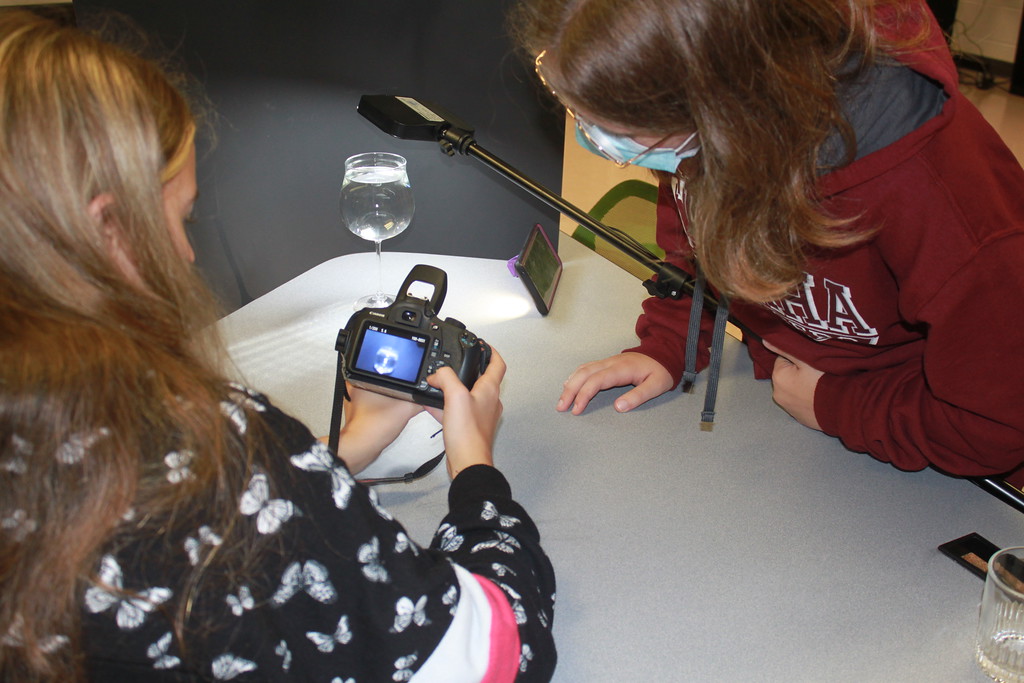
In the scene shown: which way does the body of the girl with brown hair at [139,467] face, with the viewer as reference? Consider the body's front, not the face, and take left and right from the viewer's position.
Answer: facing away from the viewer and to the right of the viewer

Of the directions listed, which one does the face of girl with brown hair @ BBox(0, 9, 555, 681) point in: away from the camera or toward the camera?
away from the camera

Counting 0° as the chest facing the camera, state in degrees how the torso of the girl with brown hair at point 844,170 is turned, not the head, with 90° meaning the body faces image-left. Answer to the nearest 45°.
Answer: approximately 45°

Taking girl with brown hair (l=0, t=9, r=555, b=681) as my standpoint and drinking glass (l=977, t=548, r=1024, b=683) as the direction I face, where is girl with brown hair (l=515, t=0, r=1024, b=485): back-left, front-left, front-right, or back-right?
front-left

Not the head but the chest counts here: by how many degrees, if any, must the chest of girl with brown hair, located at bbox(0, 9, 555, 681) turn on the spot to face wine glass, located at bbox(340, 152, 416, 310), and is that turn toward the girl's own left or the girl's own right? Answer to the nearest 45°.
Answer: approximately 45° to the girl's own left

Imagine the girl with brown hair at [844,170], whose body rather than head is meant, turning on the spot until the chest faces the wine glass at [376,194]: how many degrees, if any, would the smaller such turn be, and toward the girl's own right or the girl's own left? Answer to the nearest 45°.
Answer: approximately 90° to the girl's own right

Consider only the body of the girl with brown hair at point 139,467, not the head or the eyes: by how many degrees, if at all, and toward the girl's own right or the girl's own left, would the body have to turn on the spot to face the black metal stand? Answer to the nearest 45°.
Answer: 0° — they already face it
